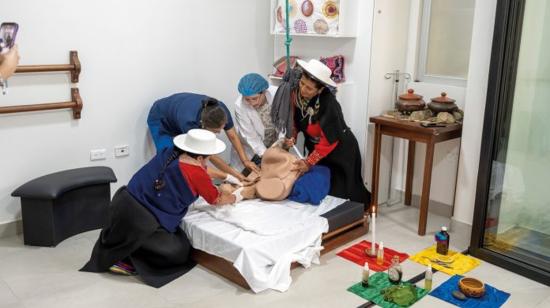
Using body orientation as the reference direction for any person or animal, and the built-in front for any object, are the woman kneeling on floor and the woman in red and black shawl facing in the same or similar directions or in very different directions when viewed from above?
very different directions

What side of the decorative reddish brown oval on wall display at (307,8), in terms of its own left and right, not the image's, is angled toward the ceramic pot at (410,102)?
left

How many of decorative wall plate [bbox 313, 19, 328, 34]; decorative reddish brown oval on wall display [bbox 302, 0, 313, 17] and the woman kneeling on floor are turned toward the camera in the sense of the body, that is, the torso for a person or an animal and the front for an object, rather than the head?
2

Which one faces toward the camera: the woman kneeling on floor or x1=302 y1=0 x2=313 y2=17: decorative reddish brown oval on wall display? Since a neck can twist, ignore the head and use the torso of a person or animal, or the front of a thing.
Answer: the decorative reddish brown oval on wall display

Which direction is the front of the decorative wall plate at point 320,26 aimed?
toward the camera

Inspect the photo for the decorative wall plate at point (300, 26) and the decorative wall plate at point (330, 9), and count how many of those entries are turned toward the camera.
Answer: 2

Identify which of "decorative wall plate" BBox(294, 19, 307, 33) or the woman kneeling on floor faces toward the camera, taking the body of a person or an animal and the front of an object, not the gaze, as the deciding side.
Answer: the decorative wall plate

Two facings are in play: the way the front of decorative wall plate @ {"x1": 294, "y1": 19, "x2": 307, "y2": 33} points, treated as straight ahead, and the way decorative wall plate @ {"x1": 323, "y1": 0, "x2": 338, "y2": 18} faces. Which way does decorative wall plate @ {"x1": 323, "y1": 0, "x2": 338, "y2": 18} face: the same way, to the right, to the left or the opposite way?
the same way

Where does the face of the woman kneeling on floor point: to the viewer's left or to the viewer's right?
to the viewer's right

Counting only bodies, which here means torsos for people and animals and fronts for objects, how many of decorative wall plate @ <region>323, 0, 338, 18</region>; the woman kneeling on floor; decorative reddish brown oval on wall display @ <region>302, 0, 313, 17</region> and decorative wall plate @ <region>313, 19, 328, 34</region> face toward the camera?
3

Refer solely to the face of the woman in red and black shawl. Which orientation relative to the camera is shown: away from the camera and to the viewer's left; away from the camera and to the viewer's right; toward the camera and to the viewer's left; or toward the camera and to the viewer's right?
toward the camera and to the viewer's left

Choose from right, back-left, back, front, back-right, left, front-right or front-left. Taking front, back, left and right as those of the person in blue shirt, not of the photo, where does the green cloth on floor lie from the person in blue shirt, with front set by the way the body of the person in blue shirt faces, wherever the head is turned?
front

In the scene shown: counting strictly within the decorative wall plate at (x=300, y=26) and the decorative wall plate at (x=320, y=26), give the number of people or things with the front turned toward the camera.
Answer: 2

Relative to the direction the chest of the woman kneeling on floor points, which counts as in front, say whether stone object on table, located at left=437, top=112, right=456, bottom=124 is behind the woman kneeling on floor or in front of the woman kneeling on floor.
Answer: in front

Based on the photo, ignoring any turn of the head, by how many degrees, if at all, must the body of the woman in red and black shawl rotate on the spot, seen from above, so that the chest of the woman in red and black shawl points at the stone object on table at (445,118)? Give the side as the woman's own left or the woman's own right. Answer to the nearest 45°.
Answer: approximately 135° to the woman's own left

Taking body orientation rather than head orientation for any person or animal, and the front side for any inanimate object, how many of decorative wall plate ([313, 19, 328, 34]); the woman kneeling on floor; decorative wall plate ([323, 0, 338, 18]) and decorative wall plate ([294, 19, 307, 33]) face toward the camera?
3

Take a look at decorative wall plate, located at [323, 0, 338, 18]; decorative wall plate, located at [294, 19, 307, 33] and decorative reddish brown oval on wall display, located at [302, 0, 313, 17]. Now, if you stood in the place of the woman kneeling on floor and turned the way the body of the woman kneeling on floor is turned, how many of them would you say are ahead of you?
3

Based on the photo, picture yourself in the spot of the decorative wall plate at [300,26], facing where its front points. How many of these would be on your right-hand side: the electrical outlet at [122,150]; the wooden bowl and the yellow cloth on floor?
1

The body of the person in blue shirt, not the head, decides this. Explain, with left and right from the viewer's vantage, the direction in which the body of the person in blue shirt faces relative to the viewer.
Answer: facing the viewer and to the right of the viewer

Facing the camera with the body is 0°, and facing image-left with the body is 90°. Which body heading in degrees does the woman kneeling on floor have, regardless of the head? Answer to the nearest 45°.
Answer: approximately 225°

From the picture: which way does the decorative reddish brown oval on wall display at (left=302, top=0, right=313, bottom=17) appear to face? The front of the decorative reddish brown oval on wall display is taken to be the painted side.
toward the camera

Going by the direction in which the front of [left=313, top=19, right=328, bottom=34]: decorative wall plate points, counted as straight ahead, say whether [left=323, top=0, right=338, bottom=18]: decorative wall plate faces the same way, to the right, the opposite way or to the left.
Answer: the same way
